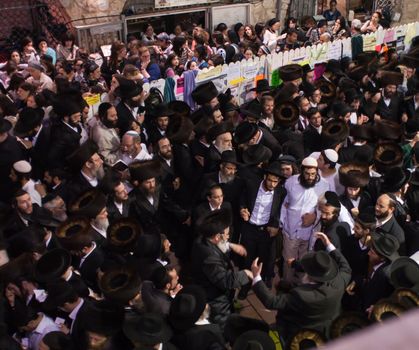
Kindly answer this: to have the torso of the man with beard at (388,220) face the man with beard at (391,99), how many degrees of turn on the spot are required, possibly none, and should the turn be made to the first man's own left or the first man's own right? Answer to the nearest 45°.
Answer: approximately 135° to the first man's own right

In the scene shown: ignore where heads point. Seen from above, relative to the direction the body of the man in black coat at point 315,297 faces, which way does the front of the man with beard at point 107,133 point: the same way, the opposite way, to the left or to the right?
the opposite way

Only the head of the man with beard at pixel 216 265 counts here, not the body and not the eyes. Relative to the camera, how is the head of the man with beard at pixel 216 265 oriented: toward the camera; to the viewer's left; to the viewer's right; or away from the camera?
to the viewer's right

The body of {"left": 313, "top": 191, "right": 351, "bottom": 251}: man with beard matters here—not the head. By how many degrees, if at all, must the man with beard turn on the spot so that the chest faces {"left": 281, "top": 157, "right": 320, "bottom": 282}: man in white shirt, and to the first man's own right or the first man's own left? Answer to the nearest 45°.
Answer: approximately 90° to the first man's own right

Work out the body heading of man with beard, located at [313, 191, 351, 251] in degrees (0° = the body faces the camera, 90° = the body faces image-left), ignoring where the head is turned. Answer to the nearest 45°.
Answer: approximately 45°

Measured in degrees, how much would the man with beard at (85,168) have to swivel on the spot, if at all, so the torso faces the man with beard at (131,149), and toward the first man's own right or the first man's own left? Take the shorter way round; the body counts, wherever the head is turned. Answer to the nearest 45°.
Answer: approximately 45° to the first man's own left

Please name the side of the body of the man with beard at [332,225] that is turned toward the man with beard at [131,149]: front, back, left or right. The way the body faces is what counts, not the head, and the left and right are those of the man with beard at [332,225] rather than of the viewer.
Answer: right

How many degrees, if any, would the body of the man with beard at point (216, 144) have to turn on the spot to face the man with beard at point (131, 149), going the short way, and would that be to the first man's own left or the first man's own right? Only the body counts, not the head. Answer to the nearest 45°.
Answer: approximately 135° to the first man's own right

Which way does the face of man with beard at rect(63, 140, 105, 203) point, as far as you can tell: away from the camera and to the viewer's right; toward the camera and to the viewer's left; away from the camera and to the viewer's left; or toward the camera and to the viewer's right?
toward the camera and to the viewer's right
